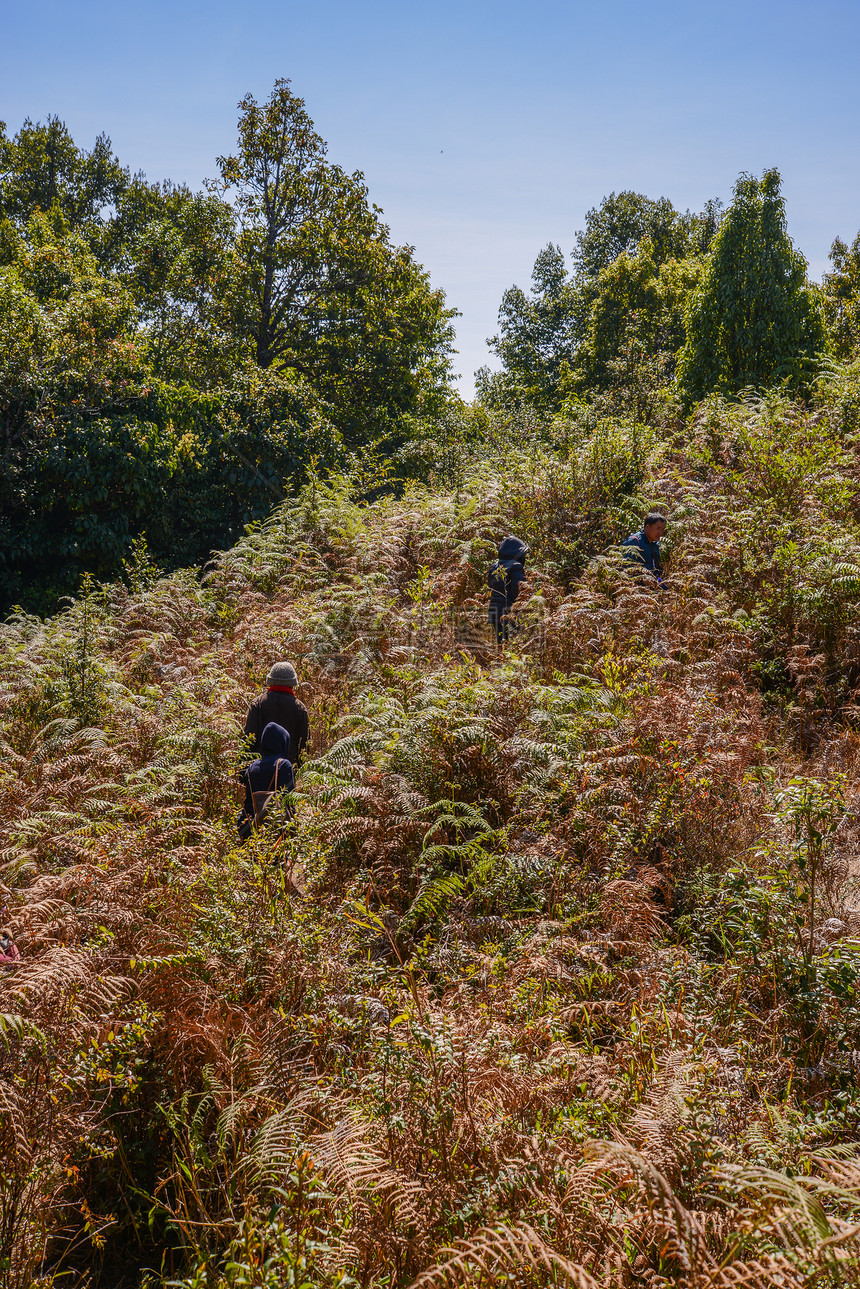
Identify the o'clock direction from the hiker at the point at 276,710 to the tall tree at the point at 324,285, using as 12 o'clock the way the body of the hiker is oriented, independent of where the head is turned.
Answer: The tall tree is roughly at 12 o'clock from the hiker.

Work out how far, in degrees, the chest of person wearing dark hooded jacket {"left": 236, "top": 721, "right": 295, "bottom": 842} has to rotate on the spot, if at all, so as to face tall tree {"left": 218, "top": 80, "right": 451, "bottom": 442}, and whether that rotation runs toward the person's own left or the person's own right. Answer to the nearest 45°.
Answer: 0° — they already face it

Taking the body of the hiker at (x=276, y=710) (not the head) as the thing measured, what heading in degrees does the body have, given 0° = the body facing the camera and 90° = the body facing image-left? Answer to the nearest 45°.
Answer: approximately 180°

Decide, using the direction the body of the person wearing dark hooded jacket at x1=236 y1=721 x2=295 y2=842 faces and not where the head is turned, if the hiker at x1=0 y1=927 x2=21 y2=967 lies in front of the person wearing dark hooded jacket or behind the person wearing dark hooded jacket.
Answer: behind

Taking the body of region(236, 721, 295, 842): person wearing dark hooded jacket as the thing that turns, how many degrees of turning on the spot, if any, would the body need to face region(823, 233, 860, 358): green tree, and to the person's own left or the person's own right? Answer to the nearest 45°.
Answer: approximately 45° to the person's own right

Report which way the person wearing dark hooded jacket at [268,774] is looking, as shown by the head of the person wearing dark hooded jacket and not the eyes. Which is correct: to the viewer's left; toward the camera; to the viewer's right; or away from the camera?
away from the camera

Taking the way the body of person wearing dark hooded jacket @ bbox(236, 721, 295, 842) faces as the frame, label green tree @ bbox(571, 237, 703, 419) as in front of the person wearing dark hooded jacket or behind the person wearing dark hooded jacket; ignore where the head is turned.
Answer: in front

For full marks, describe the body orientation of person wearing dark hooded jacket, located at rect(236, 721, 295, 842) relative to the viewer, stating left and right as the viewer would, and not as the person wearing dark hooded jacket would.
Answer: facing away from the viewer

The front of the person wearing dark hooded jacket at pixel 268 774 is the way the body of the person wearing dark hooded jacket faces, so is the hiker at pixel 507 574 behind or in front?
in front
